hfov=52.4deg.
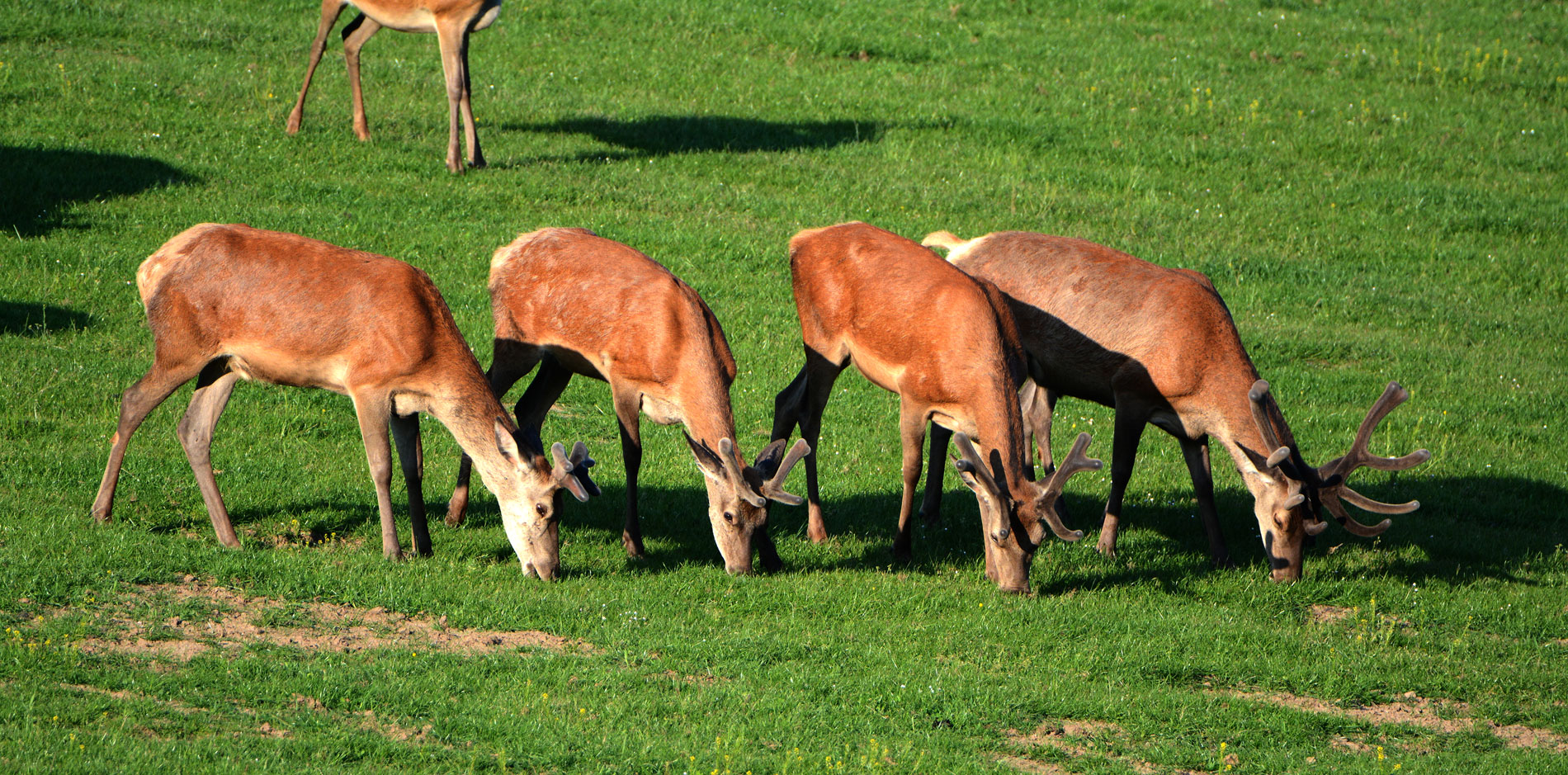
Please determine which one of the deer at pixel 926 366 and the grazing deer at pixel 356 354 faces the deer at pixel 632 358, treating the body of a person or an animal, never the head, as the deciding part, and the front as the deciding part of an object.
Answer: the grazing deer

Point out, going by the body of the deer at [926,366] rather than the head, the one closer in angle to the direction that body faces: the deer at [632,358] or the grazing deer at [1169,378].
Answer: the grazing deer

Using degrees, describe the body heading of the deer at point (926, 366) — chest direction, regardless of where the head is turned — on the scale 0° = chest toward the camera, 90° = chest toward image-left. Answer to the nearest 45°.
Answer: approximately 315°

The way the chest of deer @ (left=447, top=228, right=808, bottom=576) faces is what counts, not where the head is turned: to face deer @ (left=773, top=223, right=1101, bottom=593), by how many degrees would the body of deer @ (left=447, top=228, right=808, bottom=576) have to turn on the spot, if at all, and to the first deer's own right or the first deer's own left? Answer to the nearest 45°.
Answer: approximately 45° to the first deer's own left

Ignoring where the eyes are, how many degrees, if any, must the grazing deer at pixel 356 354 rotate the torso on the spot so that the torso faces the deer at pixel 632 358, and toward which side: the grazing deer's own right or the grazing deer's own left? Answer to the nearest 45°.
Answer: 0° — it already faces it

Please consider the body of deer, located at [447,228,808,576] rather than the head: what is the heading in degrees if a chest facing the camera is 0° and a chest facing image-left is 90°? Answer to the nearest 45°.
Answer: approximately 315°

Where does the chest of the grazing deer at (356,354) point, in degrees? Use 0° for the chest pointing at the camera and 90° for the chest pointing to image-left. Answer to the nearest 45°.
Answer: approximately 270°

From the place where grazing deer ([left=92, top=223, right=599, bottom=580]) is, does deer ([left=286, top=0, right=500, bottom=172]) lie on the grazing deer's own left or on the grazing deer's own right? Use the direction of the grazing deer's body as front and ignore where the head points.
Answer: on the grazing deer's own left

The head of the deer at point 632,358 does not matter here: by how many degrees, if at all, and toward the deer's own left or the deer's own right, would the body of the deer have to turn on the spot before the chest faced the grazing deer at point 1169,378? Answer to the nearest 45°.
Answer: approximately 45° to the deer's own left
